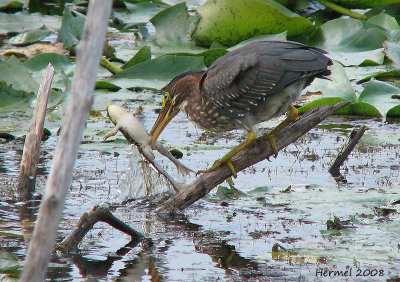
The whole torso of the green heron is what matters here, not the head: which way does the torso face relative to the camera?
to the viewer's left

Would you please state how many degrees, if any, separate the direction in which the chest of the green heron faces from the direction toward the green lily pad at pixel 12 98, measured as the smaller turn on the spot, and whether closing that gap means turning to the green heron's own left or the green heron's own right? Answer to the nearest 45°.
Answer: approximately 45° to the green heron's own right

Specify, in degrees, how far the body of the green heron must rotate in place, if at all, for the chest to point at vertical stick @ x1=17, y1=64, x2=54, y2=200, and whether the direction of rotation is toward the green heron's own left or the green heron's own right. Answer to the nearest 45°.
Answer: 0° — it already faces it

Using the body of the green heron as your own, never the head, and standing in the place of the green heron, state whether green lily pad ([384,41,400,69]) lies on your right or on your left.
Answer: on your right

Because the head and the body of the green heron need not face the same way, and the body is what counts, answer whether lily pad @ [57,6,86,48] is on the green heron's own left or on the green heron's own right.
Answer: on the green heron's own right

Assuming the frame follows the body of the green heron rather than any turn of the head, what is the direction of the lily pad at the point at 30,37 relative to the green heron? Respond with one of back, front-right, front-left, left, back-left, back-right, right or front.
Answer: front-right

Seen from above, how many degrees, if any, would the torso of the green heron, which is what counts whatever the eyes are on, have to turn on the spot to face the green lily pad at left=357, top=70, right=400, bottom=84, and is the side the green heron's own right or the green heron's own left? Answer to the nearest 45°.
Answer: approximately 135° to the green heron's own right

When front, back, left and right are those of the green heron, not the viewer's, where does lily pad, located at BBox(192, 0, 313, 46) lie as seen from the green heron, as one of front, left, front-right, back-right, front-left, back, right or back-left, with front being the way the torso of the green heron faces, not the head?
right

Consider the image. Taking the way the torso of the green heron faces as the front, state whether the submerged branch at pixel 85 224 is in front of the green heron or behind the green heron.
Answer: in front

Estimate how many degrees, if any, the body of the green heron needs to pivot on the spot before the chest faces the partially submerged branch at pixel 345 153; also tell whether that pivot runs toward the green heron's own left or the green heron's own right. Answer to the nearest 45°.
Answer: approximately 135° to the green heron's own right

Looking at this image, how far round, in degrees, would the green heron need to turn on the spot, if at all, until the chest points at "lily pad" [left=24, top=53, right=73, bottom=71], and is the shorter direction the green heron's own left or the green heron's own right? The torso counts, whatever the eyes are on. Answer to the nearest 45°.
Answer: approximately 45° to the green heron's own right
